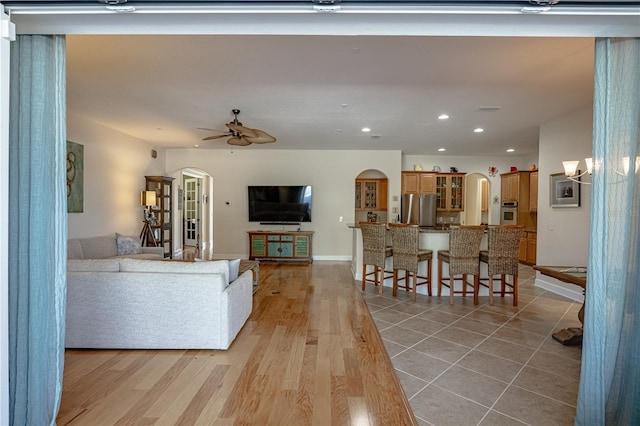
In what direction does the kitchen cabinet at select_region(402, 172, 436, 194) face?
toward the camera

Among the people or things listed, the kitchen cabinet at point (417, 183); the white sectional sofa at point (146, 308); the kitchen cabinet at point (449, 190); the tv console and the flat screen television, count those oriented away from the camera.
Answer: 1

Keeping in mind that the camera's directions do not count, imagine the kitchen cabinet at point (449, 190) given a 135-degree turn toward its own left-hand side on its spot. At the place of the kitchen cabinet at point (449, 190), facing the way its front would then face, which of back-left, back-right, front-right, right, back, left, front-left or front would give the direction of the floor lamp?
back

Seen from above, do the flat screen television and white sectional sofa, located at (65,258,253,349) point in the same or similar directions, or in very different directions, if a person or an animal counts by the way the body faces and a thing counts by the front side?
very different directions

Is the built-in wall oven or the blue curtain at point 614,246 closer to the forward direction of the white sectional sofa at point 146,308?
the built-in wall oven

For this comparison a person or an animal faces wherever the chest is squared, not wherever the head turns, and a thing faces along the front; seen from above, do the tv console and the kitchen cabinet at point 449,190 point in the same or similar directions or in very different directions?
same or similar directions

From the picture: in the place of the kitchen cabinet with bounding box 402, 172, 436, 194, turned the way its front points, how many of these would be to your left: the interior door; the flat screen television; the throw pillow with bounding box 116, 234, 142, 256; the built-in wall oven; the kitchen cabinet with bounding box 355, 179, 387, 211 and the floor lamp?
1

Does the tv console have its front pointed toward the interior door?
no

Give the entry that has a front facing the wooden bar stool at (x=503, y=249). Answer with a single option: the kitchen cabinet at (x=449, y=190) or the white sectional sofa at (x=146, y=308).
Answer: the kitchen cabinet

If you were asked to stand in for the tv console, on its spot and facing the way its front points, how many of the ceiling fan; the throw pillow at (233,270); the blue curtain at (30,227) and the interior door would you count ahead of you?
3

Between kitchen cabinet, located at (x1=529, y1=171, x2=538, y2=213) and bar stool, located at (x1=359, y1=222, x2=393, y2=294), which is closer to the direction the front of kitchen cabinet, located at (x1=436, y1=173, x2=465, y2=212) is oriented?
the bar stool

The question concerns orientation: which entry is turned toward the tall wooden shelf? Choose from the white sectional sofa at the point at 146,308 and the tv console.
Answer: the white sectional sofa

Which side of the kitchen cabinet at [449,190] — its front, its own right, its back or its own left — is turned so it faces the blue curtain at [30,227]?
front

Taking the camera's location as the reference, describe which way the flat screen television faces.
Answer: facing the viewer

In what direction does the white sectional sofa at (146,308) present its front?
away from the camera

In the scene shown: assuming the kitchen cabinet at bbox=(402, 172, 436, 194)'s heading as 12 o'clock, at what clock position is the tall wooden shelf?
The tall wooden shelf is roughly at 2 o'clock from the kitchen cabinet.

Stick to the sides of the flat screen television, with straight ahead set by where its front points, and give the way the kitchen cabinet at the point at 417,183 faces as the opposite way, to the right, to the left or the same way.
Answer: the same way

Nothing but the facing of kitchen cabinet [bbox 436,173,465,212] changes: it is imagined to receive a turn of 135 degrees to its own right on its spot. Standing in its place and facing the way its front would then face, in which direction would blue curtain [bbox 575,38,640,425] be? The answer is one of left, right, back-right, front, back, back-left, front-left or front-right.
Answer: back-left

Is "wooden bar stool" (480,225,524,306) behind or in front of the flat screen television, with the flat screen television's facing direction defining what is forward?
in front

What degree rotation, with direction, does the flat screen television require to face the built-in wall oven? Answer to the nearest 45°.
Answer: approximately 90° to its left

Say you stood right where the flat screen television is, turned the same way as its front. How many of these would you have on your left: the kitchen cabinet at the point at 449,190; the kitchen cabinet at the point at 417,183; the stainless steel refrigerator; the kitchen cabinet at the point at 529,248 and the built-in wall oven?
5

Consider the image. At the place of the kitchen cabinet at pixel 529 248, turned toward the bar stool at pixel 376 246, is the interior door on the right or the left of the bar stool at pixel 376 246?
right
